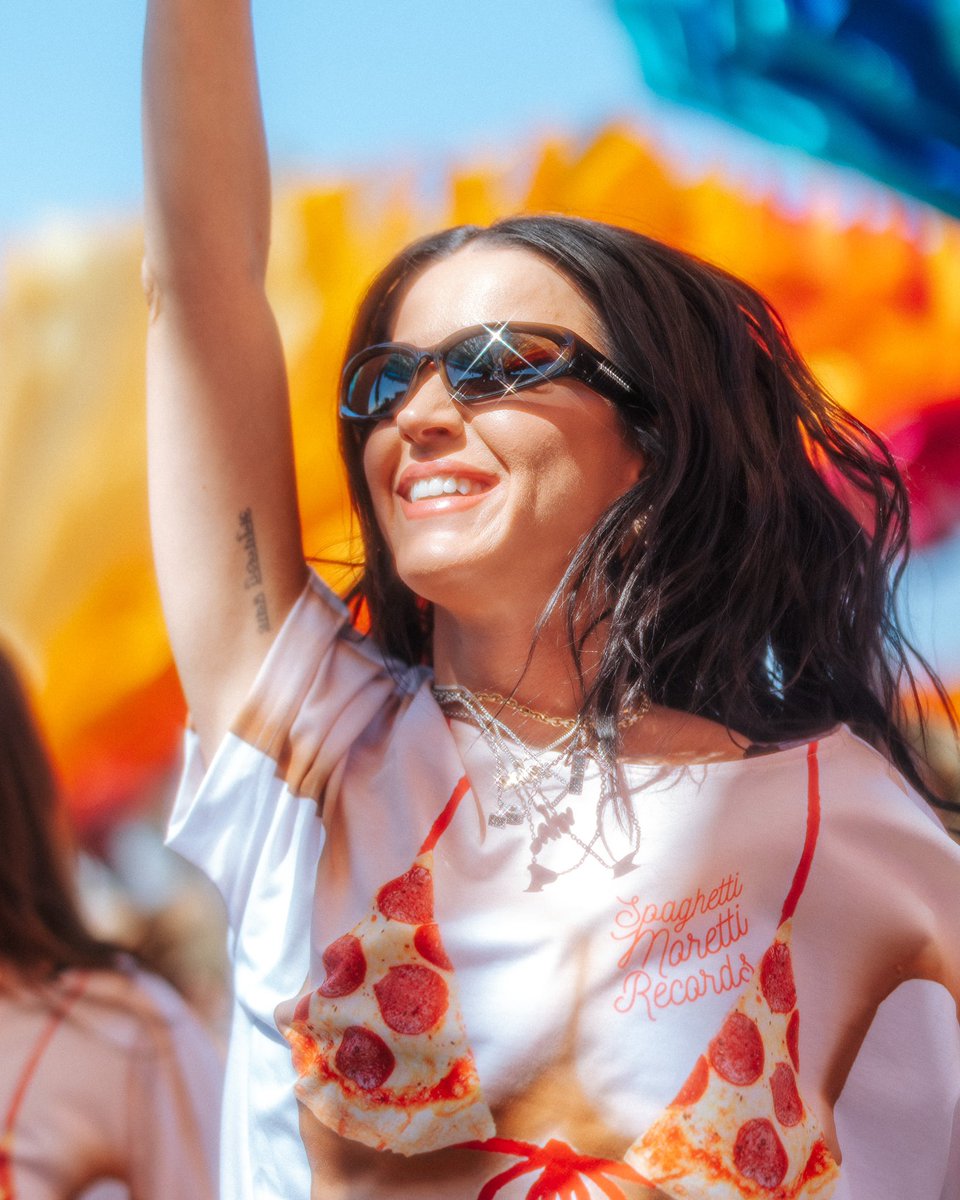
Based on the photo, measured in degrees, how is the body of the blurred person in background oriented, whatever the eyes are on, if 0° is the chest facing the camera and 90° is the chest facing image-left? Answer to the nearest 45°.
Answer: approximately 180°

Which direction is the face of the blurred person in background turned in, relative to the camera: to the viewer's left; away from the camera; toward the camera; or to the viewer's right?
away from the camera
